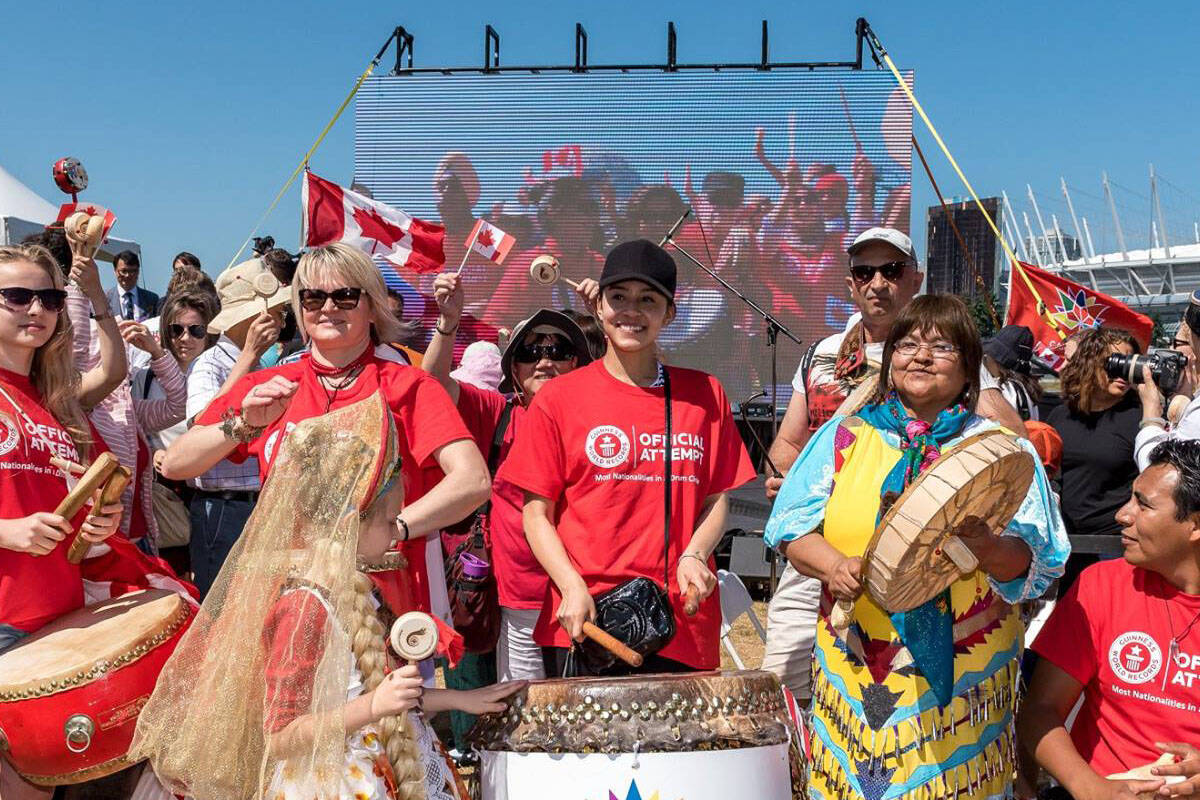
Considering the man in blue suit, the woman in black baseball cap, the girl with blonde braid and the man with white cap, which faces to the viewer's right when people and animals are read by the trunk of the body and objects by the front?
the girl with blonde braid

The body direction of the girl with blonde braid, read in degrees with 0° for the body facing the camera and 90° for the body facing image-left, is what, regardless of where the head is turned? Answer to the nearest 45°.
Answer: approximately 270°

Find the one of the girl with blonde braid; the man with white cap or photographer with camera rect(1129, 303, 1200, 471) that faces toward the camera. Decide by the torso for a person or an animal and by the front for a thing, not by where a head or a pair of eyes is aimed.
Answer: the man with white cap

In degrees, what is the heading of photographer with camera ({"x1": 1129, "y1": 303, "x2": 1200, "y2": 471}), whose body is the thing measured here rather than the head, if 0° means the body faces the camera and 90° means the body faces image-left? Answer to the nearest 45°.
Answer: approximately 90°

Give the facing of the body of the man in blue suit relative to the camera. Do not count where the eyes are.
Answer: toward the camera

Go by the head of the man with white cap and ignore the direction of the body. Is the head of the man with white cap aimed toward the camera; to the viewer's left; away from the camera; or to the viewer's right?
toward the camera

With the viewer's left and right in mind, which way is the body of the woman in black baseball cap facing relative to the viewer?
facing the viewer

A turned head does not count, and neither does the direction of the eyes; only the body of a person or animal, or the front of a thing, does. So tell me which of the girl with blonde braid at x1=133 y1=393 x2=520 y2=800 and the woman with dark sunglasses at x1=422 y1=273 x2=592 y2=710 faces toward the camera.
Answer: the woman with dark sunglasses

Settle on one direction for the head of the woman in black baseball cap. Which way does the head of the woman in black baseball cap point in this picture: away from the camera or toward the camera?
toward the camera

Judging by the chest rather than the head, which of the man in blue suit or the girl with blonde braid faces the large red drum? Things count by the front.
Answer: the man in blue suit

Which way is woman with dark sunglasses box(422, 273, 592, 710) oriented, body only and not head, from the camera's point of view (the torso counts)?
toward the camera

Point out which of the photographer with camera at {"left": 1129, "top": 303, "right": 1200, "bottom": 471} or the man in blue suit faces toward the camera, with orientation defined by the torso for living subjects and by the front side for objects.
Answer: the man in blue suit

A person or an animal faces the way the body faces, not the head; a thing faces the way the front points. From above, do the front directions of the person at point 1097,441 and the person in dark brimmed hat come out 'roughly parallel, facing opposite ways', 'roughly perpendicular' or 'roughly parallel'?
roughly parallel
